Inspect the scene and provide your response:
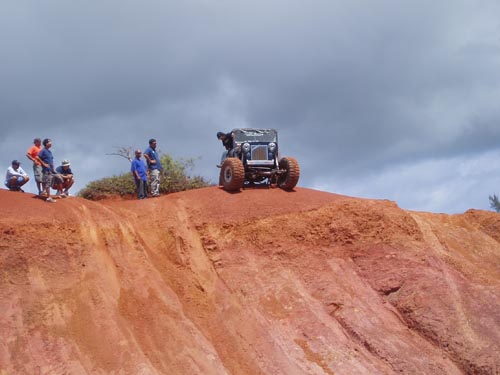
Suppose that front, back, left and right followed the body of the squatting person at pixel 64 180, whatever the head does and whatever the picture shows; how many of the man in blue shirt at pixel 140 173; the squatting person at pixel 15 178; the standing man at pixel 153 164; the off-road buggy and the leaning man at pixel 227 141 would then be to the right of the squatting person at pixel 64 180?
1

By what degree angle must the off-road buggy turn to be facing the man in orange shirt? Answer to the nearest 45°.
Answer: approximately 45° to its right

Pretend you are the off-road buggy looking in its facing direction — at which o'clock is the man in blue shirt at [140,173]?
The man in blue shirt is roughly at 3 o'clock from the off-road buggy.

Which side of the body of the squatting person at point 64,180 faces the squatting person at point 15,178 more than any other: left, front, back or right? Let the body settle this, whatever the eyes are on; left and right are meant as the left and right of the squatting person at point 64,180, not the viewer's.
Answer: right

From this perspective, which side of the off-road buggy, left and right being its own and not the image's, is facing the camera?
front

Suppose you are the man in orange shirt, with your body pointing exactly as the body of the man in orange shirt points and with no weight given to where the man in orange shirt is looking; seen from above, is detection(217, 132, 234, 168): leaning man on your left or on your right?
on your left

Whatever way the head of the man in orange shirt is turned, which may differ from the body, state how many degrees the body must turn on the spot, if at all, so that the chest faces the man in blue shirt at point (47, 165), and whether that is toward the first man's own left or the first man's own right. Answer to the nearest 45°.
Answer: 0° — they already face them

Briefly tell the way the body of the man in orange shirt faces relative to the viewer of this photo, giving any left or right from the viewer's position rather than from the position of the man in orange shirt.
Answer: facing the viewer and to the right of the viewer
